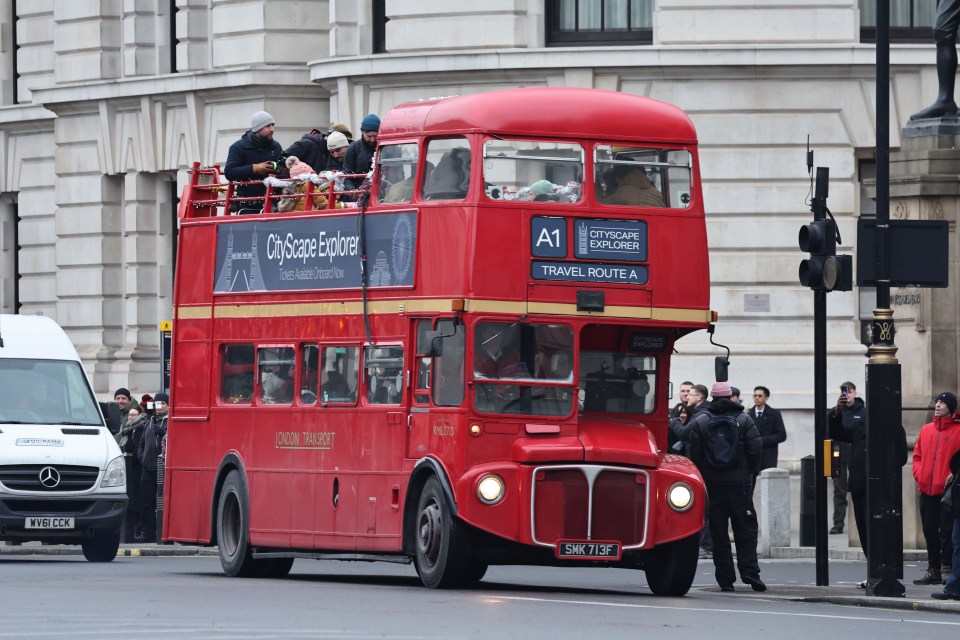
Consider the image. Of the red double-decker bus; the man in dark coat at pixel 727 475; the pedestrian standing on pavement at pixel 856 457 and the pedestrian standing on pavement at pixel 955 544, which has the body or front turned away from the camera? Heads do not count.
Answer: the man in dark coat

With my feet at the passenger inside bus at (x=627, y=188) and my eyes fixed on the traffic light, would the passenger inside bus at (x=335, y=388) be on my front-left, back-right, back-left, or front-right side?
back-left

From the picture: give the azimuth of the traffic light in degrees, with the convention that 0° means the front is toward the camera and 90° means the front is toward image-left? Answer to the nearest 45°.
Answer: approximately 45°

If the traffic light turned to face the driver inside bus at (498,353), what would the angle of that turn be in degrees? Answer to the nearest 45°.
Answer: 0° — it already faces them

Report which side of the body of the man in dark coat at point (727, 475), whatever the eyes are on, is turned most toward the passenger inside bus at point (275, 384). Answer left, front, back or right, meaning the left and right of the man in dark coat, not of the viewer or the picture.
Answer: left

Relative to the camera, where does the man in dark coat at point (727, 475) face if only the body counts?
away from the camera

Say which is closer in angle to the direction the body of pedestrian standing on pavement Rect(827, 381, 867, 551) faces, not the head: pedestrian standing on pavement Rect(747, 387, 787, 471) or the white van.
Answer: the white van

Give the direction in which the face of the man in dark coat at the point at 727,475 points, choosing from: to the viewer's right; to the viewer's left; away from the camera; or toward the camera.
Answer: away from the camera

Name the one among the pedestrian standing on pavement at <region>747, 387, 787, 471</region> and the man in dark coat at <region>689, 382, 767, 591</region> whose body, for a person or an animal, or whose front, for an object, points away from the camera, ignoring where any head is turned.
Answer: the man in dark coat
